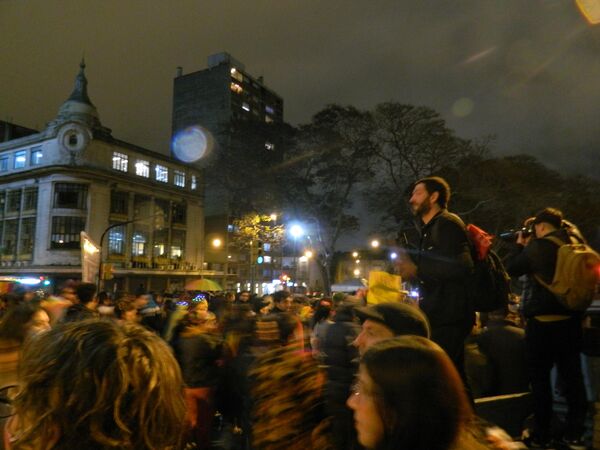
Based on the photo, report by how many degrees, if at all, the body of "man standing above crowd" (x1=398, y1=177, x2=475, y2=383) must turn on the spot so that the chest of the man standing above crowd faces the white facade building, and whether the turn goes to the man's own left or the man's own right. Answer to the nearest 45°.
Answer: approximately 45° to the man's own right

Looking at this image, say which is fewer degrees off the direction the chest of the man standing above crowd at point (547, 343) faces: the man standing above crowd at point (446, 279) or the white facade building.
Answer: the white facade building

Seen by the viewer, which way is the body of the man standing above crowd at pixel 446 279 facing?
to the viewer's left

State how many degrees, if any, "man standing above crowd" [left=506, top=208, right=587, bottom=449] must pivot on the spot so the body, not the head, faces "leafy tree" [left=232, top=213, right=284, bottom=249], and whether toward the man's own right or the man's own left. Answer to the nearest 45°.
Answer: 0° — they already face it

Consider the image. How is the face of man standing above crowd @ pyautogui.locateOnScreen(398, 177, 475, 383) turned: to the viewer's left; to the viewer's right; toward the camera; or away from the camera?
to the viewer's left
